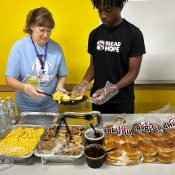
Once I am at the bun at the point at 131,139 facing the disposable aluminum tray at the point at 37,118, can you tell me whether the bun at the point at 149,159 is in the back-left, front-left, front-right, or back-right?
back-left

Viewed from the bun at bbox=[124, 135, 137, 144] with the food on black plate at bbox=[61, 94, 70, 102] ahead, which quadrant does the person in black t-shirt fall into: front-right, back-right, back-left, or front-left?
front-right

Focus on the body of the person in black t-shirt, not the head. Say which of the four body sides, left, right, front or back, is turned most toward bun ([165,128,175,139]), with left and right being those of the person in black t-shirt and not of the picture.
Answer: left

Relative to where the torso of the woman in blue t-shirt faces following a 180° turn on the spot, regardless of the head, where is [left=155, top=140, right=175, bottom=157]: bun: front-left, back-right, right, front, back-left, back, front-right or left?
back

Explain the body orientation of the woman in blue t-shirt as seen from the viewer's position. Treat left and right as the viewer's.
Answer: facing the viewer and to the right of the viewer

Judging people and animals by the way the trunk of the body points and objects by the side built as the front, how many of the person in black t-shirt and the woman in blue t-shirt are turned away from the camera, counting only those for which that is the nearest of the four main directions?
0

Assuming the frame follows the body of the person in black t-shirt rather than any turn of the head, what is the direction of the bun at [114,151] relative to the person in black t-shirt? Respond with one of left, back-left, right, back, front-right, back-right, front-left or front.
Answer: front-left

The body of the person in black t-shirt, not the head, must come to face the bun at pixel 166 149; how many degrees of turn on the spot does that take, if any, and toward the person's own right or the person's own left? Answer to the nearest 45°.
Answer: approximately 45° to the person's own left

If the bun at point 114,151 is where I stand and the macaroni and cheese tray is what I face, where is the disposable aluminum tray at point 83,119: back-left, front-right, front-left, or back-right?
front-right

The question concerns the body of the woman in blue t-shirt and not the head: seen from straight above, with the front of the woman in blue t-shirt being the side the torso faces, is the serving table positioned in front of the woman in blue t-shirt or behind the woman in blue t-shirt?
in front

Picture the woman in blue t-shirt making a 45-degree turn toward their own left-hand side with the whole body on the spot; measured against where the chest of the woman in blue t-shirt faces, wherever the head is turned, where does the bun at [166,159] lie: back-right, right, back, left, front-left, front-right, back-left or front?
front-right

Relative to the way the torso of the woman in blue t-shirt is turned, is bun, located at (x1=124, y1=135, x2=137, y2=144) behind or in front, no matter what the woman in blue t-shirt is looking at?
in front

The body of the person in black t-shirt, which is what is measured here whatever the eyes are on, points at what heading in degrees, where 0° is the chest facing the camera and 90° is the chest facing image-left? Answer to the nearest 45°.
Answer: approximately 45°
